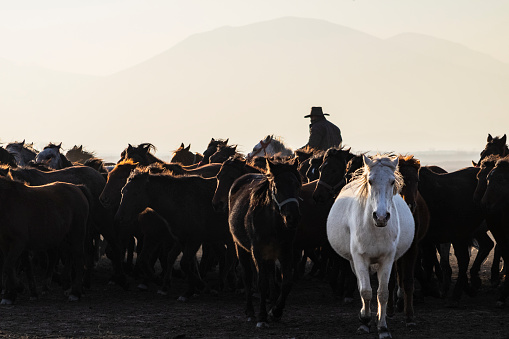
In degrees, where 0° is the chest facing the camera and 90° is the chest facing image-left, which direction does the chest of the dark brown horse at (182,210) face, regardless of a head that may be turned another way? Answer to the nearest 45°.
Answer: approximately 90°

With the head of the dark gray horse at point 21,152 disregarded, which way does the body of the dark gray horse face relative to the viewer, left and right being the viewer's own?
facing to the left of the viewer

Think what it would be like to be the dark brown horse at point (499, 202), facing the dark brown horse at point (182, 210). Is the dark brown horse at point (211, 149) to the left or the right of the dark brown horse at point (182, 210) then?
right

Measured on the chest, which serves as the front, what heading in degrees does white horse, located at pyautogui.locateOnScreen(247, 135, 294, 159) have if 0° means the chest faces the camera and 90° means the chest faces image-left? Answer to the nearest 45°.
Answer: approximately 90°

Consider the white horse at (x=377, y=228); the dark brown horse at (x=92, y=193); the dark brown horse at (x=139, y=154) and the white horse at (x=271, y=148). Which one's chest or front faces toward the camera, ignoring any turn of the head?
the white horse at (x=377, y=228)

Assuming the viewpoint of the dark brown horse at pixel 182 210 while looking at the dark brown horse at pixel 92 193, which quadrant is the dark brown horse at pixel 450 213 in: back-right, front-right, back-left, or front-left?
back-right

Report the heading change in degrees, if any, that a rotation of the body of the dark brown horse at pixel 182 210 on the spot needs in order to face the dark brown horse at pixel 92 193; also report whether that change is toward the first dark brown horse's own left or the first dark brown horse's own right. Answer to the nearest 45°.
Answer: approximately 45° to the first dark brown horse's own right

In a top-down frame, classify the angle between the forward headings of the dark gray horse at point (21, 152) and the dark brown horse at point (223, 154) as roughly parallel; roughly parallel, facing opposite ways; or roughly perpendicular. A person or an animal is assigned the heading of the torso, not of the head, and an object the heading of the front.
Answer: roughly parallel

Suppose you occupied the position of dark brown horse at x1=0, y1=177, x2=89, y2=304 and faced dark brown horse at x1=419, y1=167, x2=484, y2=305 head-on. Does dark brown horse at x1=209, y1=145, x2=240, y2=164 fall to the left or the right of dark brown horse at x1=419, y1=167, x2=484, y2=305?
left

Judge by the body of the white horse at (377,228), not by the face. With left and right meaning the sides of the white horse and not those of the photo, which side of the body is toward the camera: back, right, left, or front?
front

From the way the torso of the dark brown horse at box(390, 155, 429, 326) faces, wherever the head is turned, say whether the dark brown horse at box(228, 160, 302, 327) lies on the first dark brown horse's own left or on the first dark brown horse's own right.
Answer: on the first dark brown horse's own right
